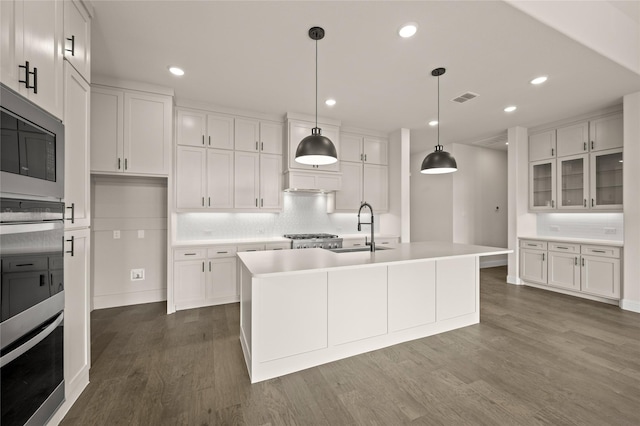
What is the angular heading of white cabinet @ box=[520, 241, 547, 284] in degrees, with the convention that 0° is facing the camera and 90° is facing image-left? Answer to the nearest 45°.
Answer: approximately 45°

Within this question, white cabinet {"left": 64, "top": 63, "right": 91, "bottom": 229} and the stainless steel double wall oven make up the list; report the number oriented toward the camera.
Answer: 0

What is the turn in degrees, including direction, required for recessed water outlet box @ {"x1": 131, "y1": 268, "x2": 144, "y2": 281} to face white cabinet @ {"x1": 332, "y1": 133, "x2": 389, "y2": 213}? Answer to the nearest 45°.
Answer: approximately 90° to its left

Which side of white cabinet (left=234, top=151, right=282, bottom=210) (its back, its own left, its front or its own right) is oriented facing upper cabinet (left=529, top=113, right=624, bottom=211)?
left

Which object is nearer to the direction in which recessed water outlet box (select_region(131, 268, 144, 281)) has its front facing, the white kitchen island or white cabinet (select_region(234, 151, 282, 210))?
the white kitchen island

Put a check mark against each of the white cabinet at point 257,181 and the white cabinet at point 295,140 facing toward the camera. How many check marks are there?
2

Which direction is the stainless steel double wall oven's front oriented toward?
to the viewer's right

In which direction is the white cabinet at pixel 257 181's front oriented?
toward the camera

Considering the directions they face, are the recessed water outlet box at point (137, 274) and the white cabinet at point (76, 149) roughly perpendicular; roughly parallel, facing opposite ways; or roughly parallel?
roughly perpendicular

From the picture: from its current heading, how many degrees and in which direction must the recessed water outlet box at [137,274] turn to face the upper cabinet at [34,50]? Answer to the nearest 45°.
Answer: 0° — it already faces it

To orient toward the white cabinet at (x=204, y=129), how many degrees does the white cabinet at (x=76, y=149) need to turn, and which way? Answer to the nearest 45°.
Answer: approximately 45° to its left

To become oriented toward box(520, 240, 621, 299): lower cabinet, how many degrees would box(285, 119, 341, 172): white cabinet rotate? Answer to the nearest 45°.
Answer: approximately 90° to its left

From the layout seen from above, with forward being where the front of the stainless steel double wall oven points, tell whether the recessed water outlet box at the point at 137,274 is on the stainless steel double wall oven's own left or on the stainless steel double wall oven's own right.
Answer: on the stainless steel double wall oven's own left

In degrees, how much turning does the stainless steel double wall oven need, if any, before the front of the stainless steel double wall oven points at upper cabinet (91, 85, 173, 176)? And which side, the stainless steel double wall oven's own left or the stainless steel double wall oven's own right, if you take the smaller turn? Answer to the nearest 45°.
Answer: approximately 45° to the stainless steel double wall oven's own left

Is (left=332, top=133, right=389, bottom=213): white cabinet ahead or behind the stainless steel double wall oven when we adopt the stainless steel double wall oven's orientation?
ahead
